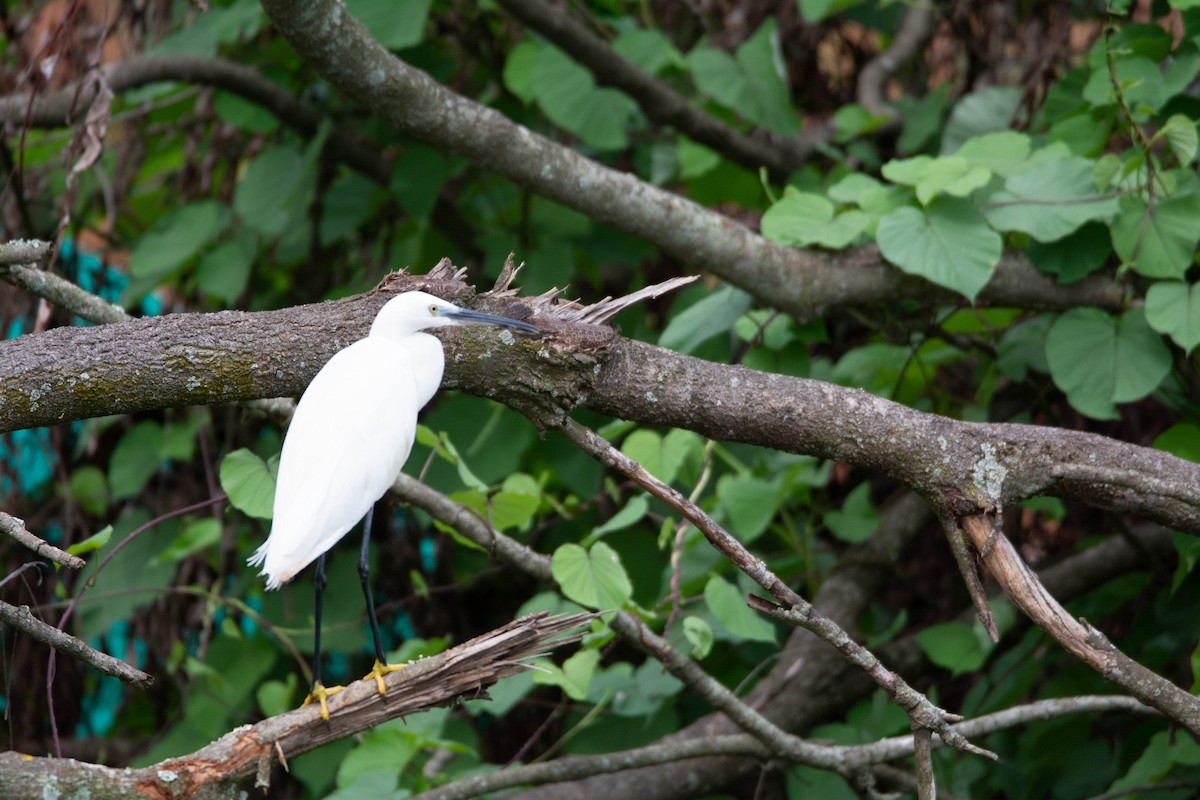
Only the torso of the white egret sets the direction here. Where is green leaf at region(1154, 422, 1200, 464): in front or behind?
in front

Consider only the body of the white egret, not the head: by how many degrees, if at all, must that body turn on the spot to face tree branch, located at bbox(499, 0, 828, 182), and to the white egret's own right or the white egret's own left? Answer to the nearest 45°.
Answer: approximately 45° to the white egret's own left

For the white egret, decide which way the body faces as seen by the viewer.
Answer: to the viewer's right

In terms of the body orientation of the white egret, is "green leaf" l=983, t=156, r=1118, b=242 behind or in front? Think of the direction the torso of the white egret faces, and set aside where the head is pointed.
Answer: in front

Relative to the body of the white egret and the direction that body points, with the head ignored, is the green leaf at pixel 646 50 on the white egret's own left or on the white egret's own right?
on the white egret's own left

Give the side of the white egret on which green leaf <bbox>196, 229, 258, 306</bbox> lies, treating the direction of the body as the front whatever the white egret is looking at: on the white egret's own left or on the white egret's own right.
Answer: on the white egret's own left
